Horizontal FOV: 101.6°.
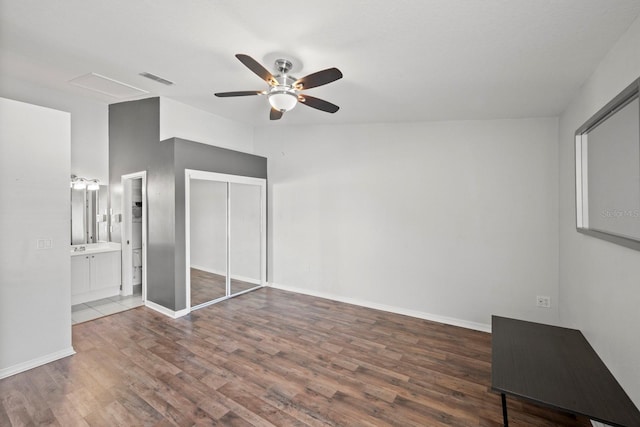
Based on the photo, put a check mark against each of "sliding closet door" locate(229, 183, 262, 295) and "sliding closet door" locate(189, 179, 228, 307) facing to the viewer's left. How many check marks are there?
0

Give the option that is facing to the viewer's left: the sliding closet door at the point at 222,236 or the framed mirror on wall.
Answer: the framed mirror on wall

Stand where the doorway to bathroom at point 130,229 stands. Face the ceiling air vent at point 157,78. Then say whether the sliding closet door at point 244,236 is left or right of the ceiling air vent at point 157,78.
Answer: left

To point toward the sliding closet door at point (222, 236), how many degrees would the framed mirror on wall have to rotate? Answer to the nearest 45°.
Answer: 0° — it already faces it

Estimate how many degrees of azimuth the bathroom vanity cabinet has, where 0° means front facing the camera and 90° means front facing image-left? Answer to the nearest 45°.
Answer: approximately 315°

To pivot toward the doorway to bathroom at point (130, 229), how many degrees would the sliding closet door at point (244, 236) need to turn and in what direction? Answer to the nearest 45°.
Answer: approximately 135° to its right

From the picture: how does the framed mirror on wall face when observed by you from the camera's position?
facing to the left of the viewer

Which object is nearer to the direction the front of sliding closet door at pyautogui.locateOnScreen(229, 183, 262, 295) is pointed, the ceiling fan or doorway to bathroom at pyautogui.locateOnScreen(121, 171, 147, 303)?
the ceiling fan

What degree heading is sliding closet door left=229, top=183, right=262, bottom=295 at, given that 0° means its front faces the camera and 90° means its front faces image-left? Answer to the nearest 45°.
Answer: approximately 315°

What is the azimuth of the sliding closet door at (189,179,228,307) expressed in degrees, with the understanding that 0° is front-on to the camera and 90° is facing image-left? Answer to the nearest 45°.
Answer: approximately 315°

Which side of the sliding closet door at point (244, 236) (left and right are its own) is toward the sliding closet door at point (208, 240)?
right
